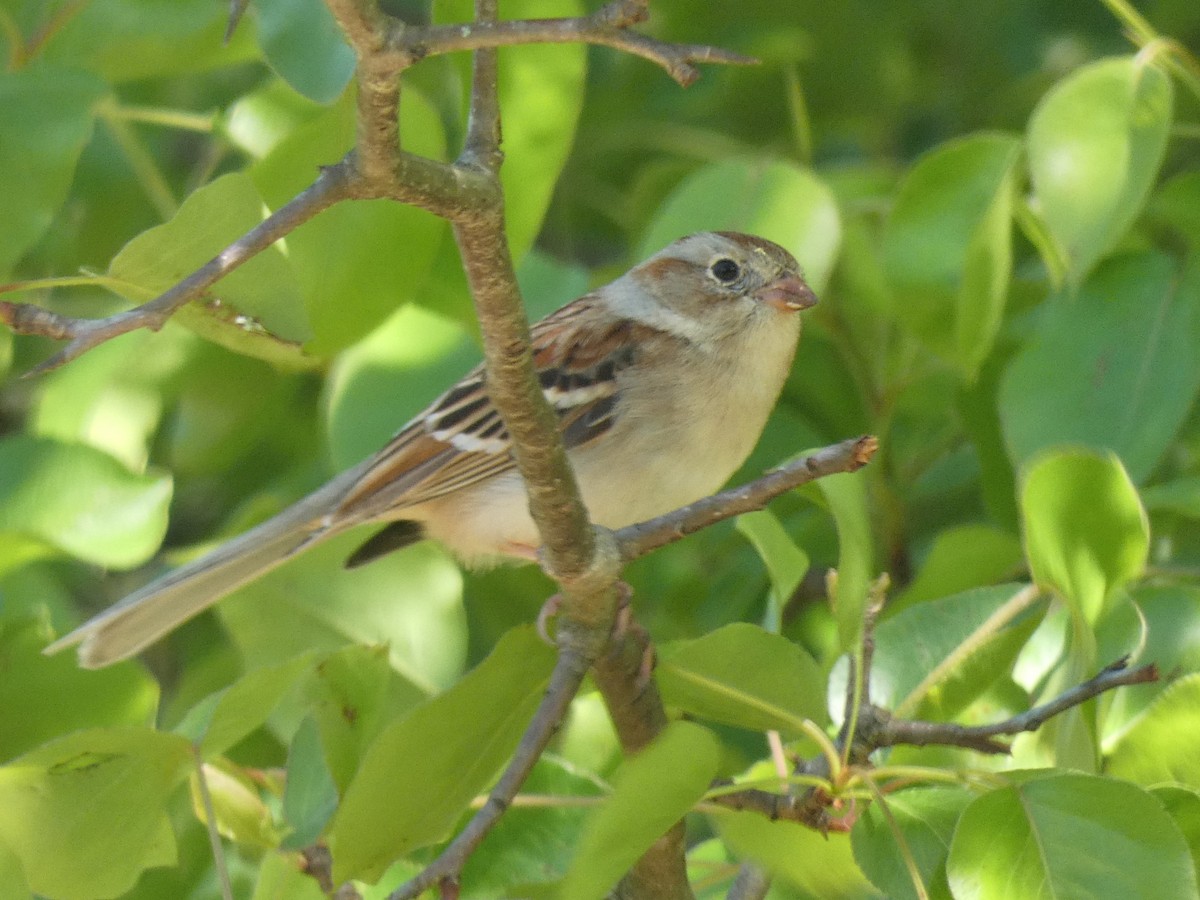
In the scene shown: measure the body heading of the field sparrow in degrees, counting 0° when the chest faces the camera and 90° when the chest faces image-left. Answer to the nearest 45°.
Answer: approximately 270°

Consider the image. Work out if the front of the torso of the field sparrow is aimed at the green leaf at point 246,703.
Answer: no

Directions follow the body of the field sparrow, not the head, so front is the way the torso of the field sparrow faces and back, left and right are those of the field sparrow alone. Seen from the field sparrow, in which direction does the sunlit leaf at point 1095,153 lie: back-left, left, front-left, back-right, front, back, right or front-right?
front-left

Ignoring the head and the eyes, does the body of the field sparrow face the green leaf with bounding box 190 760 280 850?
no

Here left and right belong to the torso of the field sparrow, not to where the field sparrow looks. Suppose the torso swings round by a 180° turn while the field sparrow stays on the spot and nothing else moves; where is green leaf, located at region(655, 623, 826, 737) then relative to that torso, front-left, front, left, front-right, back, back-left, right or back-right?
back

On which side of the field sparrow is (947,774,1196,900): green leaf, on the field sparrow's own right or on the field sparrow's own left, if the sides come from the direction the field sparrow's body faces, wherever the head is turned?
on the field sparrow's own right
